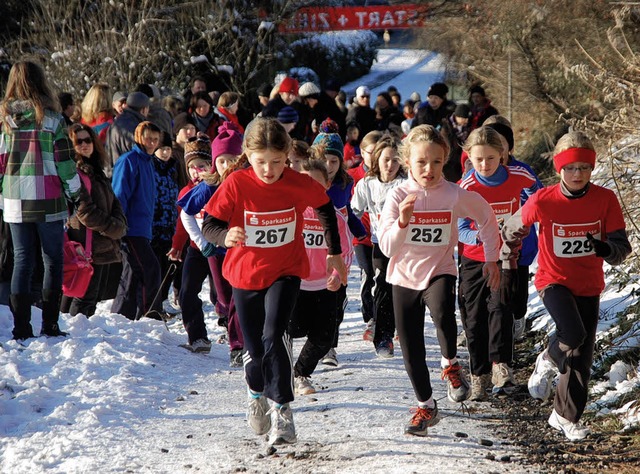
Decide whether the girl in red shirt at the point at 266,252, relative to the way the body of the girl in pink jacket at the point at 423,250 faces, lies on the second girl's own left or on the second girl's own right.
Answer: on the second girl's own right

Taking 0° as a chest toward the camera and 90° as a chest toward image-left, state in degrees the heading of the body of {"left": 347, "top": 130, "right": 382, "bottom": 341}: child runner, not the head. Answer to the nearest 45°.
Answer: approximately 0°

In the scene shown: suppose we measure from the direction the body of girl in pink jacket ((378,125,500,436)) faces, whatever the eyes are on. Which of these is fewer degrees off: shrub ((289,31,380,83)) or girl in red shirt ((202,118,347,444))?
the girl in red shirt

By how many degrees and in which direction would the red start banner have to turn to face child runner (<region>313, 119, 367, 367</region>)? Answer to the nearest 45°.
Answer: approximately 180°

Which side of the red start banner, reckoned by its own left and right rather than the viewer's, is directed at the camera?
back

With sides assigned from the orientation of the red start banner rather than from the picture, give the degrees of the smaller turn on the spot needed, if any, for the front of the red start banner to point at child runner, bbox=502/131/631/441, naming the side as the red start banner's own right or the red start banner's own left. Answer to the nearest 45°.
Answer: approximately 180°

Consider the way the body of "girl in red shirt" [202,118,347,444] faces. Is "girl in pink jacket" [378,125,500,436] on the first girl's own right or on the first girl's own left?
on the first girl's own left

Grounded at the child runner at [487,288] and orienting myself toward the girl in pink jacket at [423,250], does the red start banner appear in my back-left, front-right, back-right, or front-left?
back-right

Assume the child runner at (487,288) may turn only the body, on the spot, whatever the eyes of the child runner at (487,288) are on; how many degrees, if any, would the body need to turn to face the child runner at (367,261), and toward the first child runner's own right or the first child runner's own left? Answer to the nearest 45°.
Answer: approximately 135° to the first child runner's own right

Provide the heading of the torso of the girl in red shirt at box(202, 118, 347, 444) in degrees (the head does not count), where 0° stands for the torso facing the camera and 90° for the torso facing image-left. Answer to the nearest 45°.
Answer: approximately 0°

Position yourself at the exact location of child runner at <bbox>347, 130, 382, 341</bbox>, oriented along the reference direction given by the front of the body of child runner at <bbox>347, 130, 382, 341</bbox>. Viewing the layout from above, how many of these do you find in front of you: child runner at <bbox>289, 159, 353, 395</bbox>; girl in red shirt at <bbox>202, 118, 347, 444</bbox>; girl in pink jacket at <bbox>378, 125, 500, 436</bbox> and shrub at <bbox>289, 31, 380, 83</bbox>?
3

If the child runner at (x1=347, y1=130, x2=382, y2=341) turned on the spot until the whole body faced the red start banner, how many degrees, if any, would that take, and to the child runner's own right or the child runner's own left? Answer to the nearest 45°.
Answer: approximately 180°
